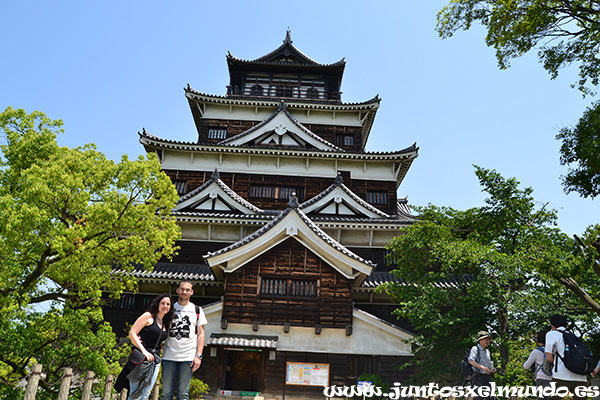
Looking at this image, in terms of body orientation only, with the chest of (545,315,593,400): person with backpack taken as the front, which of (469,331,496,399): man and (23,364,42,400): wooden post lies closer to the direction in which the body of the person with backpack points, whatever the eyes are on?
the man

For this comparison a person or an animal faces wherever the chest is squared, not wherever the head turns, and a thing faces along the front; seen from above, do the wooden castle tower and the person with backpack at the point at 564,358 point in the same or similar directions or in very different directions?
very different directions

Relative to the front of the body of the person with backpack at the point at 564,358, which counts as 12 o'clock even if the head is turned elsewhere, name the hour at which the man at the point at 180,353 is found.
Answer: The man is roughly at 9 o'clock from the person with backpack.

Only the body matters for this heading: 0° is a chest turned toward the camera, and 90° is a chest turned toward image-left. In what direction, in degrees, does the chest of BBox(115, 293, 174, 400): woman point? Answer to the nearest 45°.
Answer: approximately 315°

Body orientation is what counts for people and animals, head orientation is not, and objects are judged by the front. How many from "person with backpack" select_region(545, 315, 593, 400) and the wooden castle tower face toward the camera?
1

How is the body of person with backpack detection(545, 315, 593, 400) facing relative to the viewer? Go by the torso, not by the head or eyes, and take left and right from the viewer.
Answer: facing away from the viewer and to the left of the viewer

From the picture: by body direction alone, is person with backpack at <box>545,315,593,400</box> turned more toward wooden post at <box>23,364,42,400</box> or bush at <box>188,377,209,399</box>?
the bush
